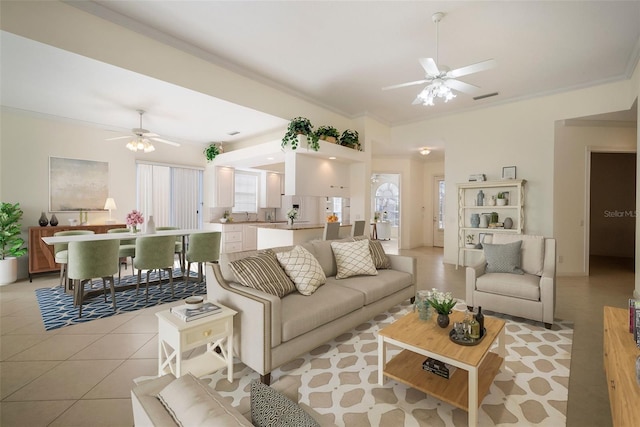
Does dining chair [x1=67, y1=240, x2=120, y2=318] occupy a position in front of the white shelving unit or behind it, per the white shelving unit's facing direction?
in front

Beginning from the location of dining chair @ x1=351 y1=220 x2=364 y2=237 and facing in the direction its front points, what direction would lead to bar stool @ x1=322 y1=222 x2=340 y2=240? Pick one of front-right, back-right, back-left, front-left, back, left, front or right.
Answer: left

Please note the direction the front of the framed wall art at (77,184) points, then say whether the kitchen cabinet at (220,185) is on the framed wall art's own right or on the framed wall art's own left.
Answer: on the framed wall art's own left

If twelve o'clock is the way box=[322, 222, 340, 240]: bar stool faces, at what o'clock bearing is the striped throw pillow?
The striped throw pillow is roughly at 8 o'clock from the bar stool.

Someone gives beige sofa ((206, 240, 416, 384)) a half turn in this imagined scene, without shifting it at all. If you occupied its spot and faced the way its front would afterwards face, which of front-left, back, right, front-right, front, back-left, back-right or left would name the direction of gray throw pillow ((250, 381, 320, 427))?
back-left

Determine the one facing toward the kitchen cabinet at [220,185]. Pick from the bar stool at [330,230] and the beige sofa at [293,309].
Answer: the bar stool

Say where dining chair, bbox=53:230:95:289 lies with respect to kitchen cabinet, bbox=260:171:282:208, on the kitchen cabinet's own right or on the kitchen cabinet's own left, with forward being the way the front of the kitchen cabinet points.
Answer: on the kitchen cabinet's own right

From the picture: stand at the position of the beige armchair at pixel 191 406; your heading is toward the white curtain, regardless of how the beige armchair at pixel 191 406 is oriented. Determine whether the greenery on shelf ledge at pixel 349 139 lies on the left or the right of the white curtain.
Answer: right
